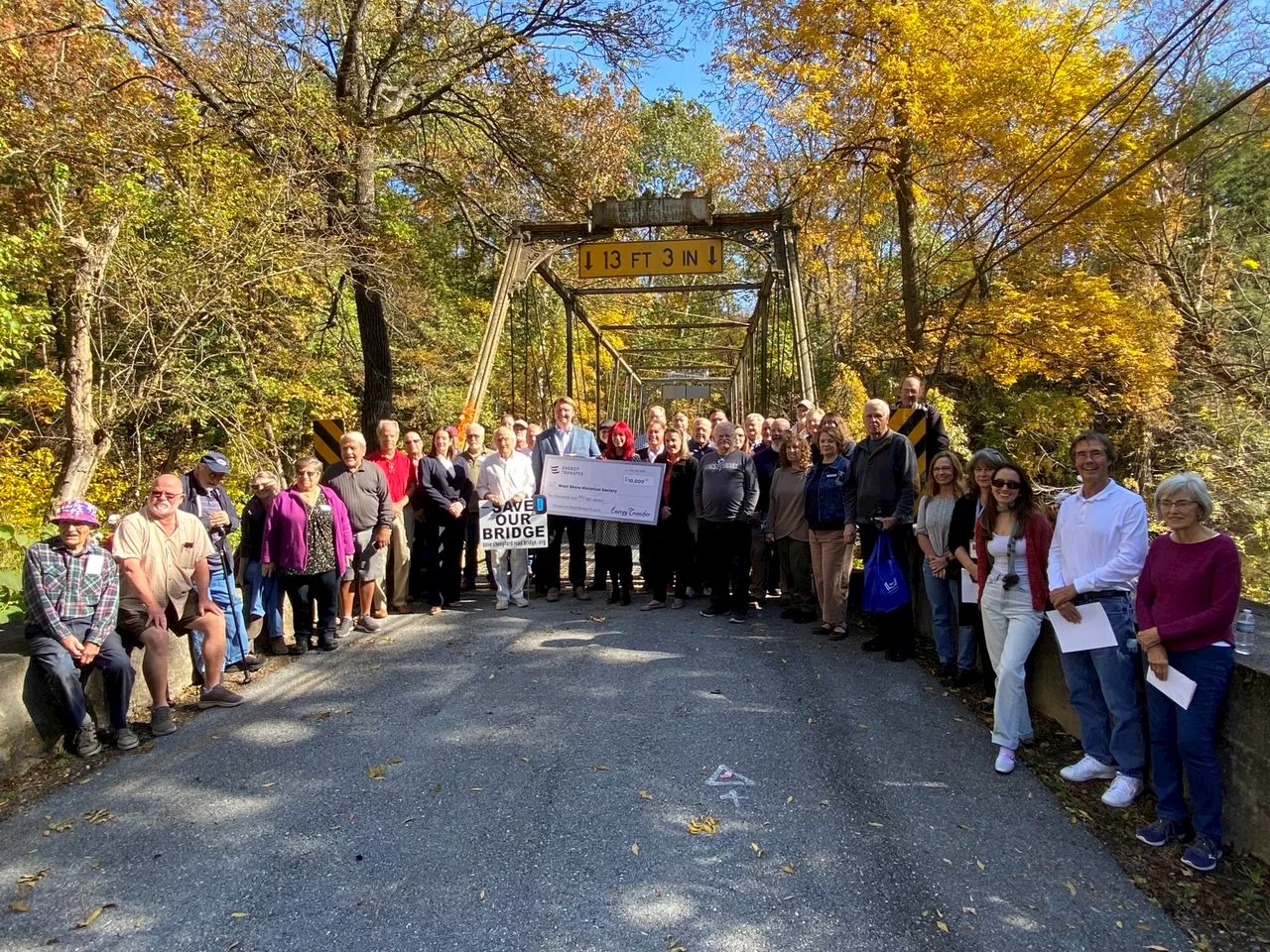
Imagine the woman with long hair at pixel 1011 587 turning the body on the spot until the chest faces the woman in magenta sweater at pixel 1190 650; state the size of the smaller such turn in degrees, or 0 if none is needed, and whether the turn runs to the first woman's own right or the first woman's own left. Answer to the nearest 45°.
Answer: approximately 45° to the first woman's own left

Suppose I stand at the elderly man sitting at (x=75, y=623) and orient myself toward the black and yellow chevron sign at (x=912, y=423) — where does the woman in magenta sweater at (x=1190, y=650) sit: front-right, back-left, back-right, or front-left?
front-right

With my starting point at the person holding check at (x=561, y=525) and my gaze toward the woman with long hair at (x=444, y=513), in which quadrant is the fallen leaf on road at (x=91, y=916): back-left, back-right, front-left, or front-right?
front-left

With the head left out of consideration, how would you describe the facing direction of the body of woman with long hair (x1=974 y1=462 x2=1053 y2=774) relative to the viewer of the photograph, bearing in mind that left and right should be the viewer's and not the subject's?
facing the viewer

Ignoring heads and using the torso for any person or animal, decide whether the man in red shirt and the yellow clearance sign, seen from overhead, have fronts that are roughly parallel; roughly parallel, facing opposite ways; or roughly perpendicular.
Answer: roughly parallel

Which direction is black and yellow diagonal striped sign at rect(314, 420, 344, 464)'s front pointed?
toward the camera

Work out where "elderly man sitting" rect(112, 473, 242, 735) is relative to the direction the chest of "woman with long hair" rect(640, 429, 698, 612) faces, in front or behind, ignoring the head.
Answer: in front

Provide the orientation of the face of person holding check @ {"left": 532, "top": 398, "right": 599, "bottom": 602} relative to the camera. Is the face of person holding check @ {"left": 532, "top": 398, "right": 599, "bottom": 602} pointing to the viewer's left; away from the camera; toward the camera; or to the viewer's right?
toward the camera

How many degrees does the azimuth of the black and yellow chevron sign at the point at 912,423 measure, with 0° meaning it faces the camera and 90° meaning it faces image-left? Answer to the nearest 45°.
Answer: approximately 0°

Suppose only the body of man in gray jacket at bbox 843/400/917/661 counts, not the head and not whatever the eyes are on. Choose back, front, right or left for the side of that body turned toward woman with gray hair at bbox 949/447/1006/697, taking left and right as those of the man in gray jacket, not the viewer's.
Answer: left

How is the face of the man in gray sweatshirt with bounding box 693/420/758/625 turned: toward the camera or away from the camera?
toward the camera

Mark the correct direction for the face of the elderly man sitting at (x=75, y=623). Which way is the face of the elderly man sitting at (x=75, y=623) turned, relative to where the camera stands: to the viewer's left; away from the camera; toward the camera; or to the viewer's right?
toward the camera

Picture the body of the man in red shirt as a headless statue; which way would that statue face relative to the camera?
toward the camera

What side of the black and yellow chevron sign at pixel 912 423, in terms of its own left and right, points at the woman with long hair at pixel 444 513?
right

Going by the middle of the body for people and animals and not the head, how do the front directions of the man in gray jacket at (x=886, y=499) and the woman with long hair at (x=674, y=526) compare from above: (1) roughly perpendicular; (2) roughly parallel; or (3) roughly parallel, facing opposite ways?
roughly parallel

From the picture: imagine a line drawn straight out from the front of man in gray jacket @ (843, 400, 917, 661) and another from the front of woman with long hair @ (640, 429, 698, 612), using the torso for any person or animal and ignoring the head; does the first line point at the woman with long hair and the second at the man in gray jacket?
no

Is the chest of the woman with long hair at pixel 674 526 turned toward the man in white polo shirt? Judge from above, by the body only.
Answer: no

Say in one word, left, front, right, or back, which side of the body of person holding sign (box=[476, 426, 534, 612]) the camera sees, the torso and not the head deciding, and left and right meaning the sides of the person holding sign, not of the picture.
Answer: front

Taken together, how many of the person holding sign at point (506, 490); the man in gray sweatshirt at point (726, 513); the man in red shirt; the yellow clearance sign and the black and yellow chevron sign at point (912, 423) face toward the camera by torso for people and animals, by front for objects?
5
